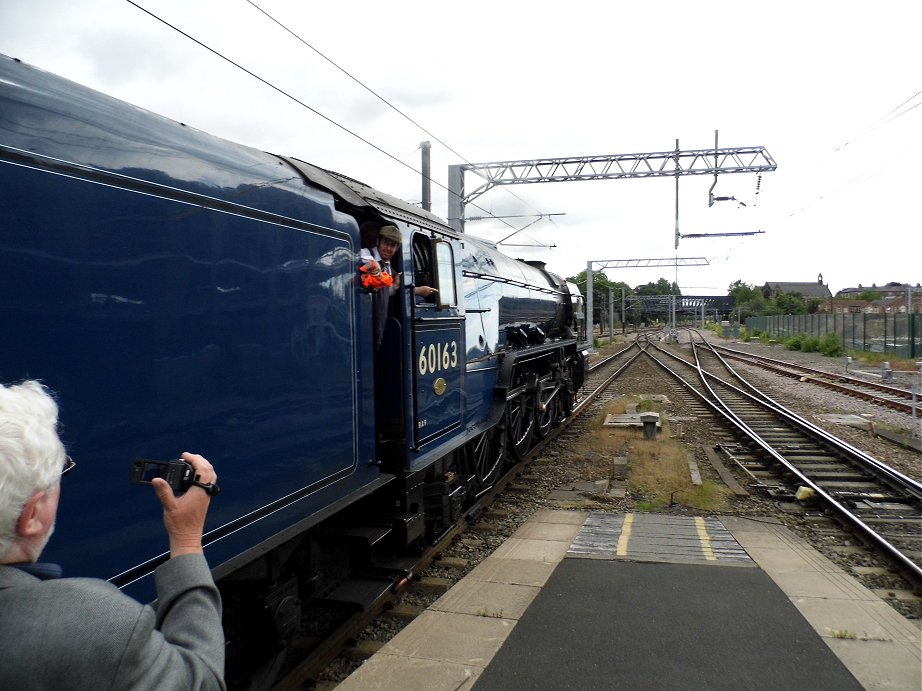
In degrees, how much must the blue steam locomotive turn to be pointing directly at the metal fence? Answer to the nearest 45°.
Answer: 0° — it already faces it

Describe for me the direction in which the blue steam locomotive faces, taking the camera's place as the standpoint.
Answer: facing away from the viewer and to the right of the viewer
